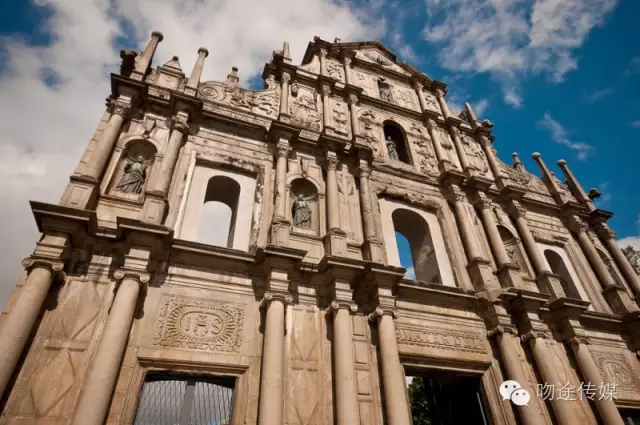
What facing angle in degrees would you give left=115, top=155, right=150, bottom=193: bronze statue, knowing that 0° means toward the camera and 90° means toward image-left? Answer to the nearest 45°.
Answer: approximately 0°

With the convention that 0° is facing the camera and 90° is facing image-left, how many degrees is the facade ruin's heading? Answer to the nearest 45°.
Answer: approximately 315°

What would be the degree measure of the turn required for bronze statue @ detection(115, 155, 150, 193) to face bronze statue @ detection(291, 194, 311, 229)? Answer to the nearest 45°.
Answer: approximately 90° to its left
